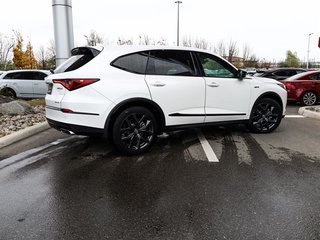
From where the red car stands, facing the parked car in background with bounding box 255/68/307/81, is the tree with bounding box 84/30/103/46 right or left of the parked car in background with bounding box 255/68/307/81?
left

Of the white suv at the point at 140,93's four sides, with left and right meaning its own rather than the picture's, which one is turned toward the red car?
front

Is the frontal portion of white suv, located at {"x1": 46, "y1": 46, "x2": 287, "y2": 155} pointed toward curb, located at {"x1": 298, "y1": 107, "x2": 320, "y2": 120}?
yes

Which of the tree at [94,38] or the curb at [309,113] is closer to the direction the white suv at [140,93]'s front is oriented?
the curb

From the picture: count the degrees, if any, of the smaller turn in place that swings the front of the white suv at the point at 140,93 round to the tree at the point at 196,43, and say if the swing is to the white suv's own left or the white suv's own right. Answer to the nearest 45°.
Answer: approximately 45° to the white suv's own left

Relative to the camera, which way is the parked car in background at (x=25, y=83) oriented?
to the viewer's right

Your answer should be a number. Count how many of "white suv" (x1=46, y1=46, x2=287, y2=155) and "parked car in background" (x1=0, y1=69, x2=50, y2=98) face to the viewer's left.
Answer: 0

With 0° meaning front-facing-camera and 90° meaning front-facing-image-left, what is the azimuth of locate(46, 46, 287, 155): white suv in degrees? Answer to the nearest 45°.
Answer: approximately 225°

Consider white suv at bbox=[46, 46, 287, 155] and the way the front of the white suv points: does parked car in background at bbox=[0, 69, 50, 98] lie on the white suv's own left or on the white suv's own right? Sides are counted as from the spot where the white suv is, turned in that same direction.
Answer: on the white suv's own left

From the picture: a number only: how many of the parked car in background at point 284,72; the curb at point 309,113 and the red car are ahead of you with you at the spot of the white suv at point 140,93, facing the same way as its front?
3

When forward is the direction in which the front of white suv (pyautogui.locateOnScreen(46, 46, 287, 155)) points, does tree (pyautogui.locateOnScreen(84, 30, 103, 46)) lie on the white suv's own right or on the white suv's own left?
on the white suv's own left

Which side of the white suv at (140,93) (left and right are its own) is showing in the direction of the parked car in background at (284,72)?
front

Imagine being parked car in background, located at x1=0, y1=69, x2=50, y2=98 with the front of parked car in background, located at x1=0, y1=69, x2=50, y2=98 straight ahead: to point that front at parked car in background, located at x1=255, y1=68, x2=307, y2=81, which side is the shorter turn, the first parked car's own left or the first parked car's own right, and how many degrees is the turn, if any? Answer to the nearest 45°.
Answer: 0° — it already faces it

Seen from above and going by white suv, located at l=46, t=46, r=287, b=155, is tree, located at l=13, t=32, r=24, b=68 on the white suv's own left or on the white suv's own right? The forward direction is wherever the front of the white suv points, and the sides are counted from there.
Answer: on the white suv's own left
